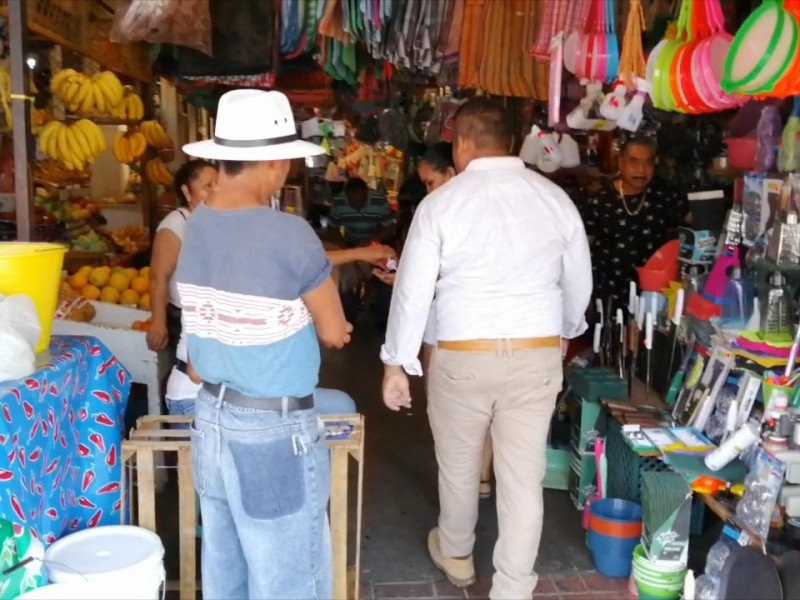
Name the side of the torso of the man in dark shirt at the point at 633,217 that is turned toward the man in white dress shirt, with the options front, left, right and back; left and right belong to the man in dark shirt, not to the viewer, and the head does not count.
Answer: front

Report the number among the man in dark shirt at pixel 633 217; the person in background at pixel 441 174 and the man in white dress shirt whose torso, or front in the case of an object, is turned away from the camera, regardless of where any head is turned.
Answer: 1

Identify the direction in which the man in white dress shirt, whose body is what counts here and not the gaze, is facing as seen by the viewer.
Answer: away from the camera

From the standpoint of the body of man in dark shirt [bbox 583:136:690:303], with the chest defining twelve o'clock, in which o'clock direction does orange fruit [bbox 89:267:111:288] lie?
The orange fruit is roughly at 2 o'clock from the man in dark shirt.

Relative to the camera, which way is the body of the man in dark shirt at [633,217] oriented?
toward the camera

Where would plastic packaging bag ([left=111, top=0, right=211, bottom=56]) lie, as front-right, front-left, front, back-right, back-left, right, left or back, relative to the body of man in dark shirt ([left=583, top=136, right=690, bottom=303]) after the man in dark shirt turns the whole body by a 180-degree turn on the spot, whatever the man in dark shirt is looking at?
back-left

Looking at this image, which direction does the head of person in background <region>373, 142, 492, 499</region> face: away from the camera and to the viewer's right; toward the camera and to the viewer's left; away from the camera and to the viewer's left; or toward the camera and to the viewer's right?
toward the camera and to the viewer's left

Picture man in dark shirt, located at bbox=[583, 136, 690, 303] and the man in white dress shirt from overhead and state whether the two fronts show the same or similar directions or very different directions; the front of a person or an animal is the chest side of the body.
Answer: very different directions

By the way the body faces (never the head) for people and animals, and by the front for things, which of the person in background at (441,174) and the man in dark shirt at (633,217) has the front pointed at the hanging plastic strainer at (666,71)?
the man in dark shirt

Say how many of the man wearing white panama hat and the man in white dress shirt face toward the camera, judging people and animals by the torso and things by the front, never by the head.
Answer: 0

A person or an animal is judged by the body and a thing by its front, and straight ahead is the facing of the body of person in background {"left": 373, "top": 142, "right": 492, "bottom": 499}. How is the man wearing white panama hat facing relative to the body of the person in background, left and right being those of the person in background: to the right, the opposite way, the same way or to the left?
the opposite way

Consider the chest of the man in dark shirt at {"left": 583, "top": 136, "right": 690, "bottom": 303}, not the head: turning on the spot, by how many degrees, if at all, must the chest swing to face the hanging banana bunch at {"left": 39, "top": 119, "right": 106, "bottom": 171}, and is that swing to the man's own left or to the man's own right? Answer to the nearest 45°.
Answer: approximately 90° to the man's own right

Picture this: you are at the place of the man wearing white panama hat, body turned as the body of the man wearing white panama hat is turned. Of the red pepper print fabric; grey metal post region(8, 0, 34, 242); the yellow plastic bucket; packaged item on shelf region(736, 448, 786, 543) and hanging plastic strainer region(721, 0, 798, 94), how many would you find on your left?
3

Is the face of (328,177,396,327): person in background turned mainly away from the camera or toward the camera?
toward the camera

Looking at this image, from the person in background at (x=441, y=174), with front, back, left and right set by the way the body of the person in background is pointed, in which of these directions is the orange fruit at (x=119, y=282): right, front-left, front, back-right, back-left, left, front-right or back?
front-right

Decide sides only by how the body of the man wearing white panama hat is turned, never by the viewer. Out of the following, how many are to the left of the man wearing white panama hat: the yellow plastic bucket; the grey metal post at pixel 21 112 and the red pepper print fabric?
3

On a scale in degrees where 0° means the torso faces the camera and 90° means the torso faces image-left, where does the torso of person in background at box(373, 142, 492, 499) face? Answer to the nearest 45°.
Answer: approximately 45°

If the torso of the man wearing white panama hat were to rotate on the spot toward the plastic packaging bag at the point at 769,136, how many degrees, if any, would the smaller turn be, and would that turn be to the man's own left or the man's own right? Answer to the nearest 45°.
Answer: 0° — they already face it
